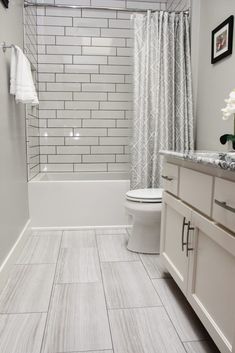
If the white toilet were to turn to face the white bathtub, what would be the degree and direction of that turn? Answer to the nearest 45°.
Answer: approximately 45° to its right

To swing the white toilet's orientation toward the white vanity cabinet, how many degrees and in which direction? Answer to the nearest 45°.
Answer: approximately 90° to its left
